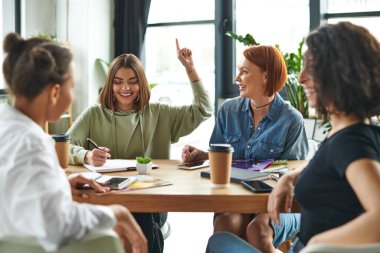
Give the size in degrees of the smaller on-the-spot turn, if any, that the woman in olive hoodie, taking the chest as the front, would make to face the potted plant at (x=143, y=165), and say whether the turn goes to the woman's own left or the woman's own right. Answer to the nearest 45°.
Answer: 0° — they already face it

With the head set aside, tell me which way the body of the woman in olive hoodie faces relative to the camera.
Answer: toward the camera

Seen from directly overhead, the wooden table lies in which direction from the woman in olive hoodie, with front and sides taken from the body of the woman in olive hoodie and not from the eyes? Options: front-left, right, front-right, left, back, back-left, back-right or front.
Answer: front

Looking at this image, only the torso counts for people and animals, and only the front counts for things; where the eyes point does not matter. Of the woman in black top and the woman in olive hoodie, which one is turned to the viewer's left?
the woman in black top

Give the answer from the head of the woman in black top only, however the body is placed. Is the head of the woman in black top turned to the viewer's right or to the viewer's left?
to the viewer's left

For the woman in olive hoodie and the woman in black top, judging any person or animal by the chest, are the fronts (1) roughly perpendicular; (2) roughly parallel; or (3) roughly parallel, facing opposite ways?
roughly perpendicular

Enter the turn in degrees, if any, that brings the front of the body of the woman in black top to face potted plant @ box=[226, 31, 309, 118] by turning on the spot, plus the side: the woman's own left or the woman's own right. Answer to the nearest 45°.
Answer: approximately 90° to the woman's own right

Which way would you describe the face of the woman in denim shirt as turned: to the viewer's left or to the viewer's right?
to the viewer's left

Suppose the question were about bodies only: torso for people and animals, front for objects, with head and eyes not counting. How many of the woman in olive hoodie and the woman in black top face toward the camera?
1

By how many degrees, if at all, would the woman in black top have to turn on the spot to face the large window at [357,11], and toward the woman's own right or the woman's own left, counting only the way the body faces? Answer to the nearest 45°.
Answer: approximately 90° to the woman's own right

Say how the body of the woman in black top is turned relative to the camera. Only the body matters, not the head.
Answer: to the viewer's left

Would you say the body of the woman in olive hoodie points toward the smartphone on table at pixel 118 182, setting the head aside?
yes
